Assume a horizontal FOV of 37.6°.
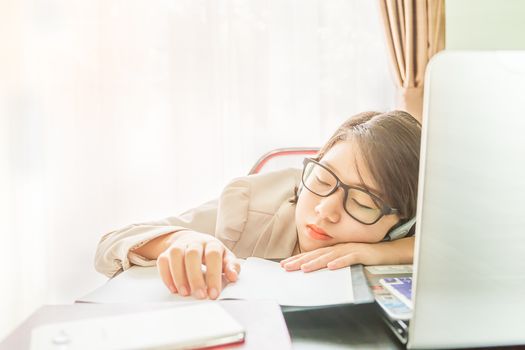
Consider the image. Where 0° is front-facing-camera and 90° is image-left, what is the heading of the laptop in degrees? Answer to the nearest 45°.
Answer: approximately 180°

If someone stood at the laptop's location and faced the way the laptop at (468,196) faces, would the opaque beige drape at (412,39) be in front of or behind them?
in front
